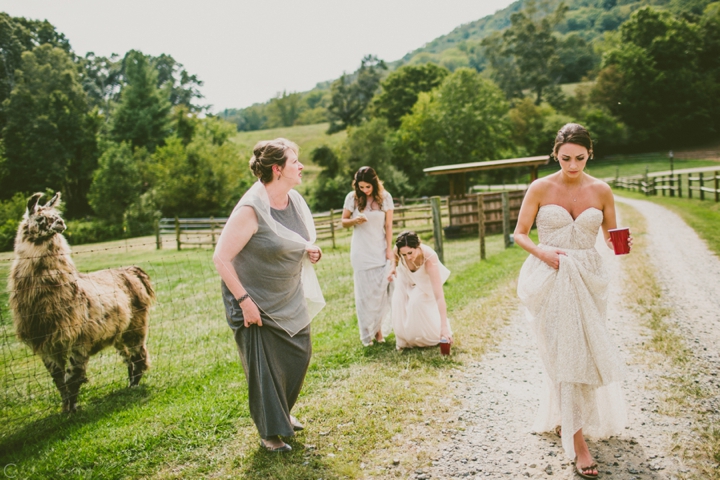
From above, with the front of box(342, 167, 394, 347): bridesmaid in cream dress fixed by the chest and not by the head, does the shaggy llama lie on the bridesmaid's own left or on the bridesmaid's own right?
on the bridesmaid's own right

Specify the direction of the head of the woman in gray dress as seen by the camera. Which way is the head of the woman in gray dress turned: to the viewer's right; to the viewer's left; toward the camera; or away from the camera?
to the viewer's right

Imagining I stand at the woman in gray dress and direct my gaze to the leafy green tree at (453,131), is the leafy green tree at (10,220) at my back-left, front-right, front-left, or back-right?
front-left

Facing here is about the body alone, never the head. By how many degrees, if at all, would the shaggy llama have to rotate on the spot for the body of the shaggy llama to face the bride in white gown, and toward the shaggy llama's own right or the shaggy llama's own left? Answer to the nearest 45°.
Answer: approximately 90° to the shaggy llama's own left

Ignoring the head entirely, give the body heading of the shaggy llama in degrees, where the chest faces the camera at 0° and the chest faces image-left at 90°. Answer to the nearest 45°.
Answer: approximately 45°

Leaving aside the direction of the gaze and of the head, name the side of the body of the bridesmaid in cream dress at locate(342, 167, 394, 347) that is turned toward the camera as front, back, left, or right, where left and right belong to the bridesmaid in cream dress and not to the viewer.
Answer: front

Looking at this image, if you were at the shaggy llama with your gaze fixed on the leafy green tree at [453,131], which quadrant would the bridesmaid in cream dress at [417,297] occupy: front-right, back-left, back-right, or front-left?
front-right

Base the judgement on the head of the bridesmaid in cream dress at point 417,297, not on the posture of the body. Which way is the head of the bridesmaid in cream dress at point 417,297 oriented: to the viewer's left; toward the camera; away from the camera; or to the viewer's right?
toward the camera

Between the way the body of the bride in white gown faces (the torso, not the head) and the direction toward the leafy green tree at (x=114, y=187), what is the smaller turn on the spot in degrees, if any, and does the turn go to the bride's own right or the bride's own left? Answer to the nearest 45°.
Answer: approximately 135° to the bride's own right

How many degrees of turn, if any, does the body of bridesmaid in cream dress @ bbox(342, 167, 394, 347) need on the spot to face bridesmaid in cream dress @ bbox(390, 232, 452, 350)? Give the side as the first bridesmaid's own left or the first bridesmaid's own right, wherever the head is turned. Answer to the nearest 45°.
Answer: approximately 45° to the first bridesmaid's own left

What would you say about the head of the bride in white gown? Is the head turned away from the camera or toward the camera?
toward the camera

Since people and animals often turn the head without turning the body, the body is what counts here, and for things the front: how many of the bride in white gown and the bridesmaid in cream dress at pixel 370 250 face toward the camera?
2

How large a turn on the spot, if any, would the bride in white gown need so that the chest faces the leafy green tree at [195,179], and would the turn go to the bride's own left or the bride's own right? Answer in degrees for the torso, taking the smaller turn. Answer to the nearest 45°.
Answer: approximately 135° to the bride's own right

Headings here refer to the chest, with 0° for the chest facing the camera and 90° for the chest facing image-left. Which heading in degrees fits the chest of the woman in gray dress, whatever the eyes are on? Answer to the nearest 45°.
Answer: approximately 315°

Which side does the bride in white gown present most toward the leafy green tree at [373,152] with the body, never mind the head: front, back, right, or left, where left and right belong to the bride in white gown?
back

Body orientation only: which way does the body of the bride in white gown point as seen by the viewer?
toward the camera
